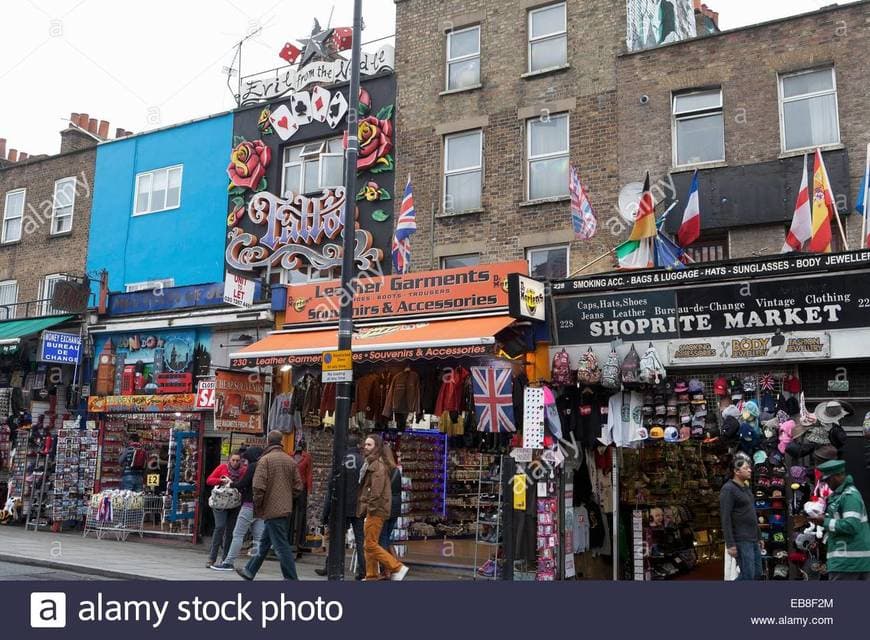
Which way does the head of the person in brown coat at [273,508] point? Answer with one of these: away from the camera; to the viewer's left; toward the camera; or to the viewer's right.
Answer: away from the camera

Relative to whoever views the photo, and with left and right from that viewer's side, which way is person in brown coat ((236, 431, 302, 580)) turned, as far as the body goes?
facing away from the viewer and to the left of the viewer

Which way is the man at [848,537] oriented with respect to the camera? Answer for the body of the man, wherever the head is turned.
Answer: to the viewer's left

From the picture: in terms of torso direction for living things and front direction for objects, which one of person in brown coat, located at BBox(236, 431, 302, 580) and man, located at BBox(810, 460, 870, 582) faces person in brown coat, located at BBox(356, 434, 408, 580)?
the man

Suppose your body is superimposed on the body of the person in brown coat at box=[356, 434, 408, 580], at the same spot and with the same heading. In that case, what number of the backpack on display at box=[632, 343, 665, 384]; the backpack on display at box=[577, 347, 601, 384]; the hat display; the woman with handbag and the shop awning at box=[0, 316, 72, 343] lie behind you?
3
